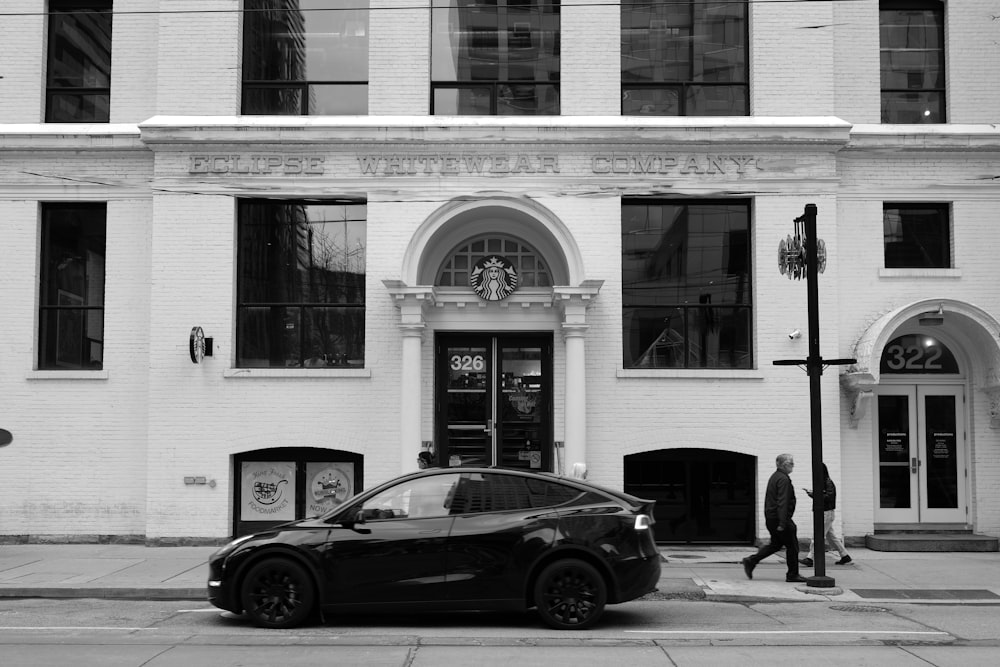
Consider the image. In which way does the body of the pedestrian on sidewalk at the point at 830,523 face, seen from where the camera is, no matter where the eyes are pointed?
to the viewer's left

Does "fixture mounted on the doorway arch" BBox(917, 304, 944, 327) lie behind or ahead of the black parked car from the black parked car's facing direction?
behind

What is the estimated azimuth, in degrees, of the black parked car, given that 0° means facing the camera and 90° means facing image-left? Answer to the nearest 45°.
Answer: approximately 90°

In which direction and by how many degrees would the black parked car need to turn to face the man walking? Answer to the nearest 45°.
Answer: approximately 135° to its right
